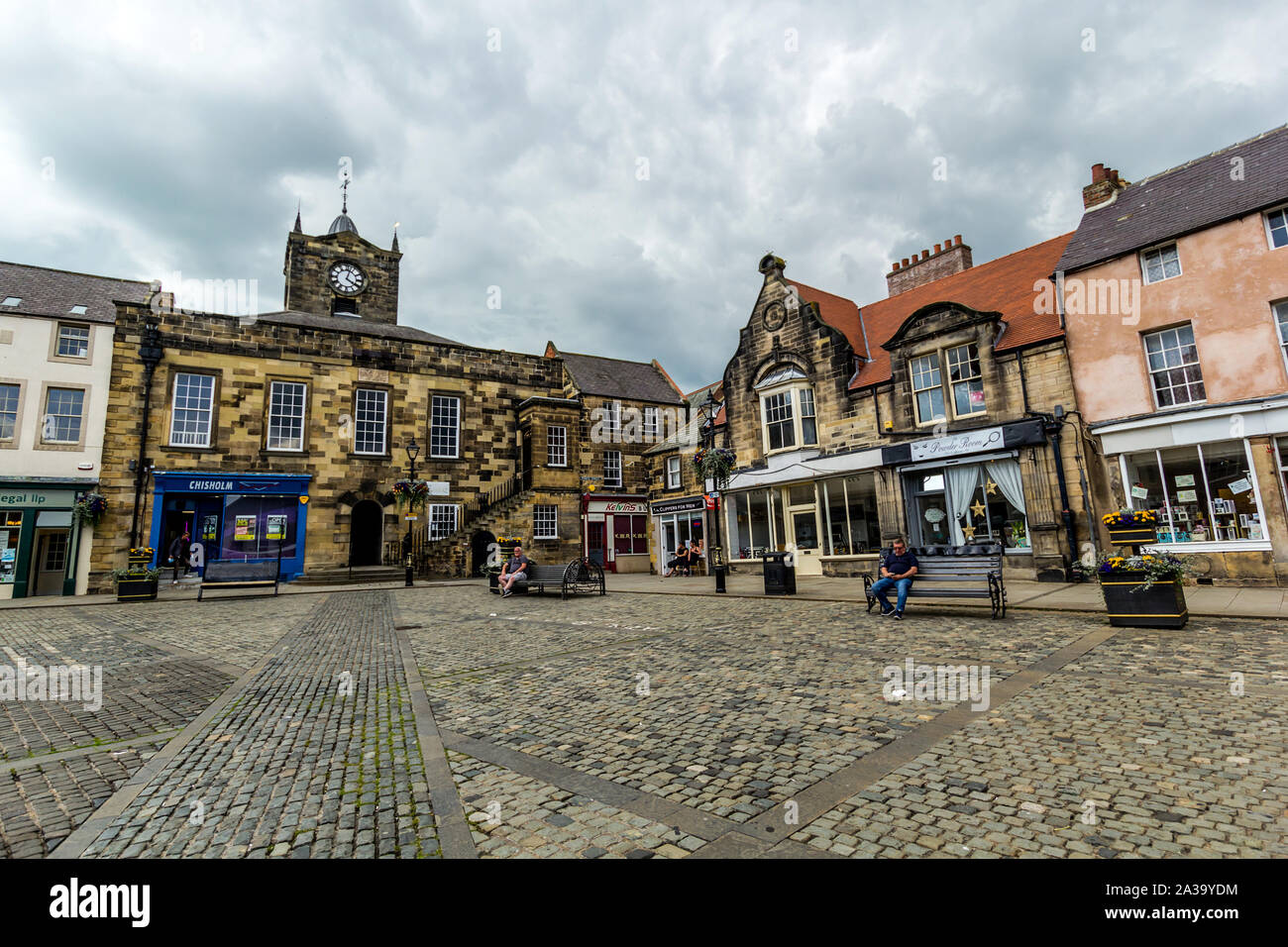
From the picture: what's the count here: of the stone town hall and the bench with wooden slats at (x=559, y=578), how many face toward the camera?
2

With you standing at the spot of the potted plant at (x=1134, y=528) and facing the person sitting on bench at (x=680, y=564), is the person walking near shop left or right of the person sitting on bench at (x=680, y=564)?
left

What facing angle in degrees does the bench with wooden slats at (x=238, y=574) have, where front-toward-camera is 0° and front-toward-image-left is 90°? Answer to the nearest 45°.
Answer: approximately 0°

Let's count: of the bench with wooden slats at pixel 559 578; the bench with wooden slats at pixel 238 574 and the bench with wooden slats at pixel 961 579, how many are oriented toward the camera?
3

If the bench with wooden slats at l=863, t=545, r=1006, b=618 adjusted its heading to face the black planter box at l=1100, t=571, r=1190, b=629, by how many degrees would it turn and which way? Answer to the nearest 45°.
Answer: approximately 45° to its left

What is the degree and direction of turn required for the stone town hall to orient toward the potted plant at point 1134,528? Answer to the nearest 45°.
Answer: approximately 45° to its left

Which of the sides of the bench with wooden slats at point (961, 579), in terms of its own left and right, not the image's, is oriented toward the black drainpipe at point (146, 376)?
right

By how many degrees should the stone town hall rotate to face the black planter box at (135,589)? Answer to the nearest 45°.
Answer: approximately 45° to its right

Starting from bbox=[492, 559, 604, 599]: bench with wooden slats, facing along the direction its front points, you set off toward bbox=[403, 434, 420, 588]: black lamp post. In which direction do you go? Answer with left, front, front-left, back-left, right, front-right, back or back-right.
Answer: back-right

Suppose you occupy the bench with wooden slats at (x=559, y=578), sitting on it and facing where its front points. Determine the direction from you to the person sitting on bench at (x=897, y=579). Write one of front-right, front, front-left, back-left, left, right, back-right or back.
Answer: front-left

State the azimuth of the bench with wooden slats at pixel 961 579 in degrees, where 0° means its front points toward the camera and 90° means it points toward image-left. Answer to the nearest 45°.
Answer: approximately 0°

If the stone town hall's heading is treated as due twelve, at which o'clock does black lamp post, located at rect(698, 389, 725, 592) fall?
The black lamp post is roughly at 10 o'clock from the stone town hall.

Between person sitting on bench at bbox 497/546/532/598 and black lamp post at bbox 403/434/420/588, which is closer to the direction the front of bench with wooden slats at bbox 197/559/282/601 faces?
the person sitting on bench
